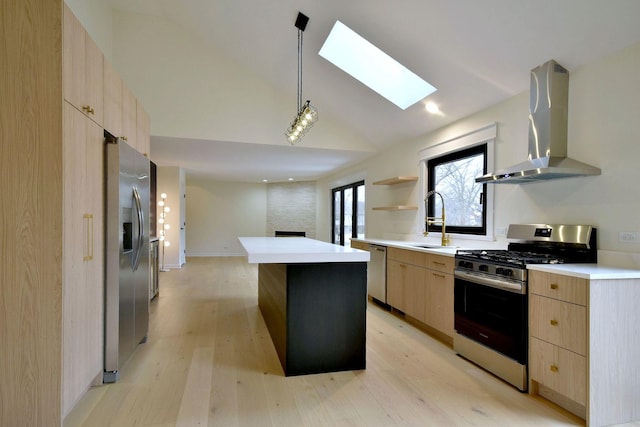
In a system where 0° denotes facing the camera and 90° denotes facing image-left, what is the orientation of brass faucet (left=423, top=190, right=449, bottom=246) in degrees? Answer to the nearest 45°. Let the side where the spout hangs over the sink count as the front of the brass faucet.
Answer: approximately 90°

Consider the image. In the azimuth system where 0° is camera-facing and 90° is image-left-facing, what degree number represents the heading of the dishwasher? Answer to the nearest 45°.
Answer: approximately 45°

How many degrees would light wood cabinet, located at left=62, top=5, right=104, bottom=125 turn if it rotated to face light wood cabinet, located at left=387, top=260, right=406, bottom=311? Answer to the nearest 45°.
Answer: approximately 45° to its left

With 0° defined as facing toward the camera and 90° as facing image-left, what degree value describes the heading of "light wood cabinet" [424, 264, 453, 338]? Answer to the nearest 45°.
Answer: approximately 45°

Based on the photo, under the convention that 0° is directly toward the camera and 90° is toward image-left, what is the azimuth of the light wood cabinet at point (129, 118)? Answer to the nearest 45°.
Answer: approximately 315°

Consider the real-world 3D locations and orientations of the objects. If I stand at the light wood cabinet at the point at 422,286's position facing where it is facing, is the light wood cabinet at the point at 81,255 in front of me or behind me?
in front

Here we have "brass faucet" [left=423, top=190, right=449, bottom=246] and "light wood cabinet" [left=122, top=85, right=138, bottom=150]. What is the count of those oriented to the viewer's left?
1

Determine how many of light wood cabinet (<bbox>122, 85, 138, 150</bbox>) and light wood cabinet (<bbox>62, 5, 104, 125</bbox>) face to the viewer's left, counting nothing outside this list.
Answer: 0

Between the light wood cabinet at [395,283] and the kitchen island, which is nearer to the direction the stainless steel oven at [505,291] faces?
the kitchen island

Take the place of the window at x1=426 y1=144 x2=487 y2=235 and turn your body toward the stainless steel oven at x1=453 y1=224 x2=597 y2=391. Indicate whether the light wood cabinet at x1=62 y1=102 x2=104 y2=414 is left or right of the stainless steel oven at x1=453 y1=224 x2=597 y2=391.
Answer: right

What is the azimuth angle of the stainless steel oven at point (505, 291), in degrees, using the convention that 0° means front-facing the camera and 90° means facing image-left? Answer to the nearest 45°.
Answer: approximately 45°
